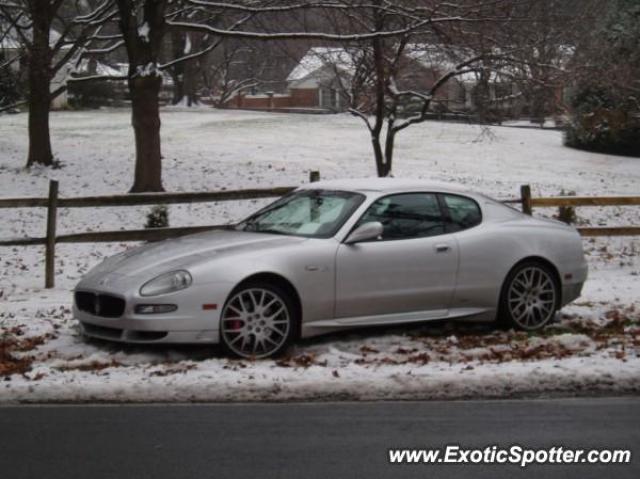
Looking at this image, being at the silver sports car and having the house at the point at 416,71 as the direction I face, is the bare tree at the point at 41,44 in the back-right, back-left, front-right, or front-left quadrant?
front-left

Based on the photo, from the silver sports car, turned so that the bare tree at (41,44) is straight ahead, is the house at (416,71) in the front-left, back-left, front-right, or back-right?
front-right

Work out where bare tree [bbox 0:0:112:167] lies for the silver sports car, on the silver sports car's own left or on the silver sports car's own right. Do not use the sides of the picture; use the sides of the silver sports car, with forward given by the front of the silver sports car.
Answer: on the silver sports car's own right

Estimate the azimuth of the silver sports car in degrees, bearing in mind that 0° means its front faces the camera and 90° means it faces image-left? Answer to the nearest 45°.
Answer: approximately 45°

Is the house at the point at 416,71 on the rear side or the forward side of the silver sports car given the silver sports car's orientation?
on the rear side
